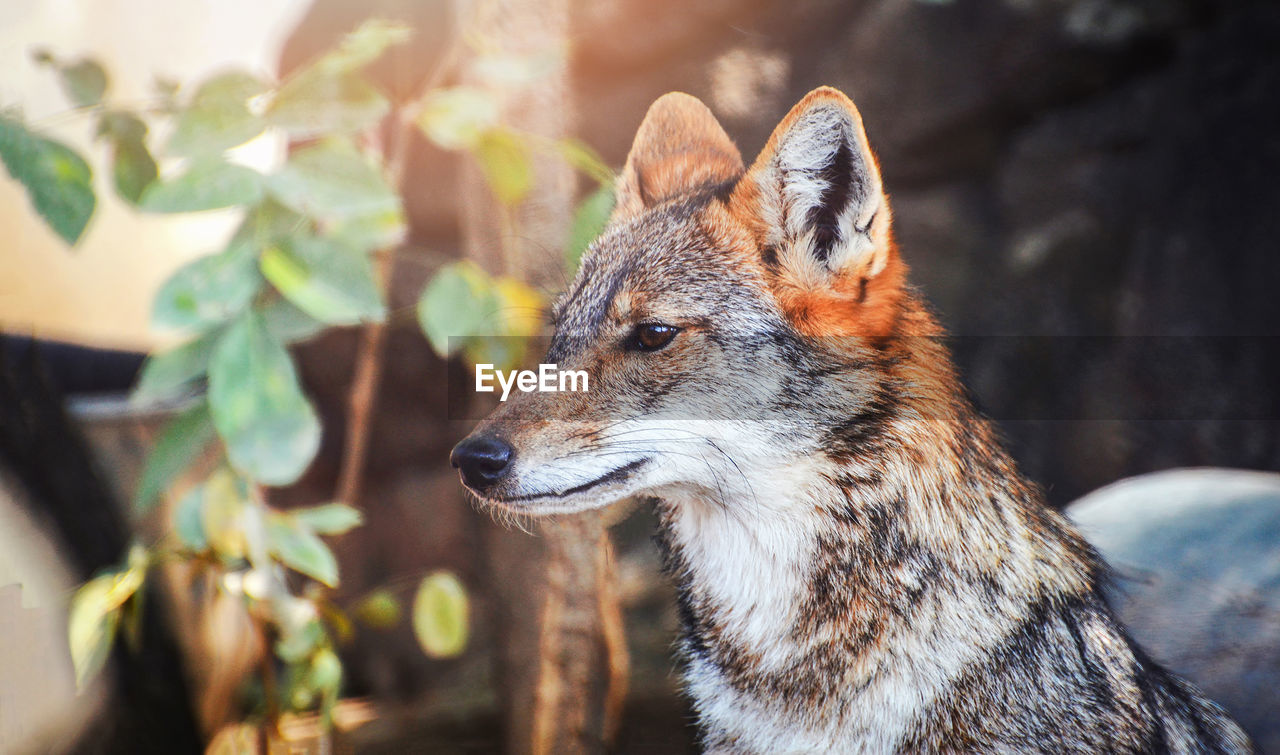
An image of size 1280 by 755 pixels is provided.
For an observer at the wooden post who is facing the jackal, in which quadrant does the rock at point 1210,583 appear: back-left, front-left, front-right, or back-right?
front-left

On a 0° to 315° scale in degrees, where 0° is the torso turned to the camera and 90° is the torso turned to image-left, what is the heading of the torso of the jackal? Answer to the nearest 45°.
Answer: approximately 90°

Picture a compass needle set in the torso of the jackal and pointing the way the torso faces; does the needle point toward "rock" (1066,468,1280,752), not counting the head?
no

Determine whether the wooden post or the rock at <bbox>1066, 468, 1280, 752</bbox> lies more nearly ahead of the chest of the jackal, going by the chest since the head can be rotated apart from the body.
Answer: the wooden post

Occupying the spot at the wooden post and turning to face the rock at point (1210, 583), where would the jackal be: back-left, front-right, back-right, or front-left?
front-right
